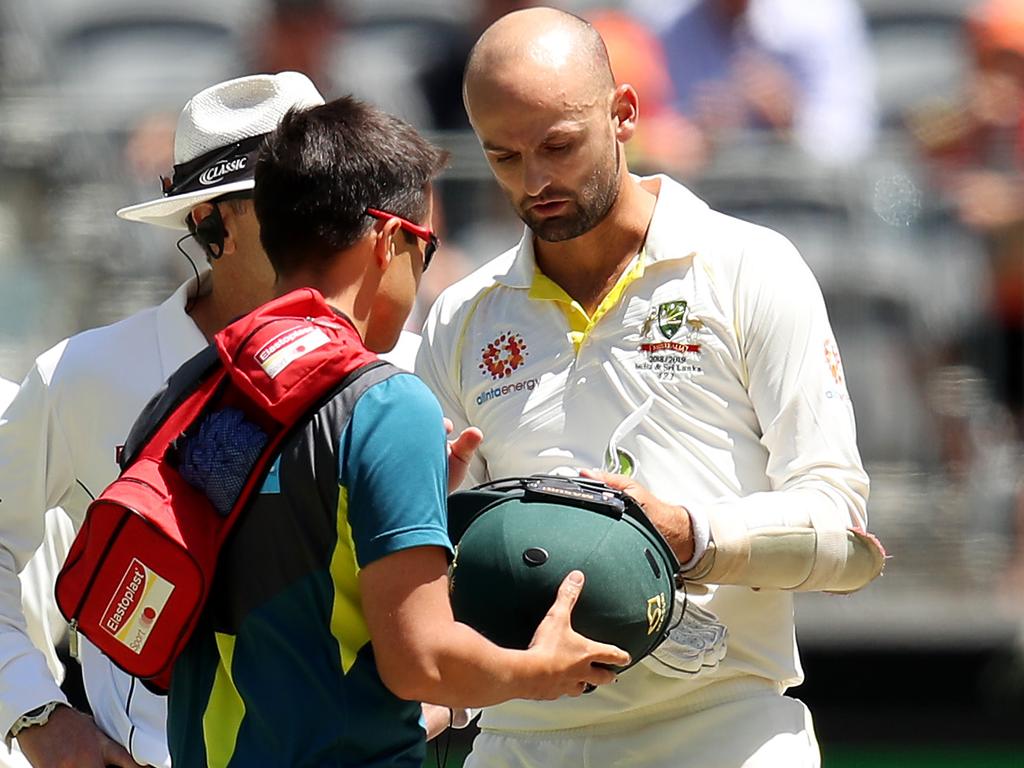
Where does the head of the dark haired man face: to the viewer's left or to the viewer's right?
to the viewer's right

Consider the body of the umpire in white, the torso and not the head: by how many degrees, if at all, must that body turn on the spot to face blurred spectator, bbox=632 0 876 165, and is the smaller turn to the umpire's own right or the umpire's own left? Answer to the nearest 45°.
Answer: approximately 45° to the umpire's own left

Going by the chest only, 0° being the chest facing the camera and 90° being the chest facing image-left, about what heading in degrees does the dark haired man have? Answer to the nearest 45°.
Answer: approximately 225°

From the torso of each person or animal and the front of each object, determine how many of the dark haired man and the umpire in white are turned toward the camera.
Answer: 0

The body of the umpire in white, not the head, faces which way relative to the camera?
to the viewer's right

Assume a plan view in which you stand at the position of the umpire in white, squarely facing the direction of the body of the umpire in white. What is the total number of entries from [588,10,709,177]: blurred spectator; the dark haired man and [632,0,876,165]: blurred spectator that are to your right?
1

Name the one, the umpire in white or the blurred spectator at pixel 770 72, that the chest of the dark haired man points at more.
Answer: the blurred spectator

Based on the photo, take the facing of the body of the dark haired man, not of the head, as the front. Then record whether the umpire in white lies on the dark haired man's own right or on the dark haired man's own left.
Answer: on the dark haired man's own left

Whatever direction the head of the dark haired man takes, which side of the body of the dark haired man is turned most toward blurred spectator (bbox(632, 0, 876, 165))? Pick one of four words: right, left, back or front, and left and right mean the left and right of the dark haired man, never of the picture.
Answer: front
